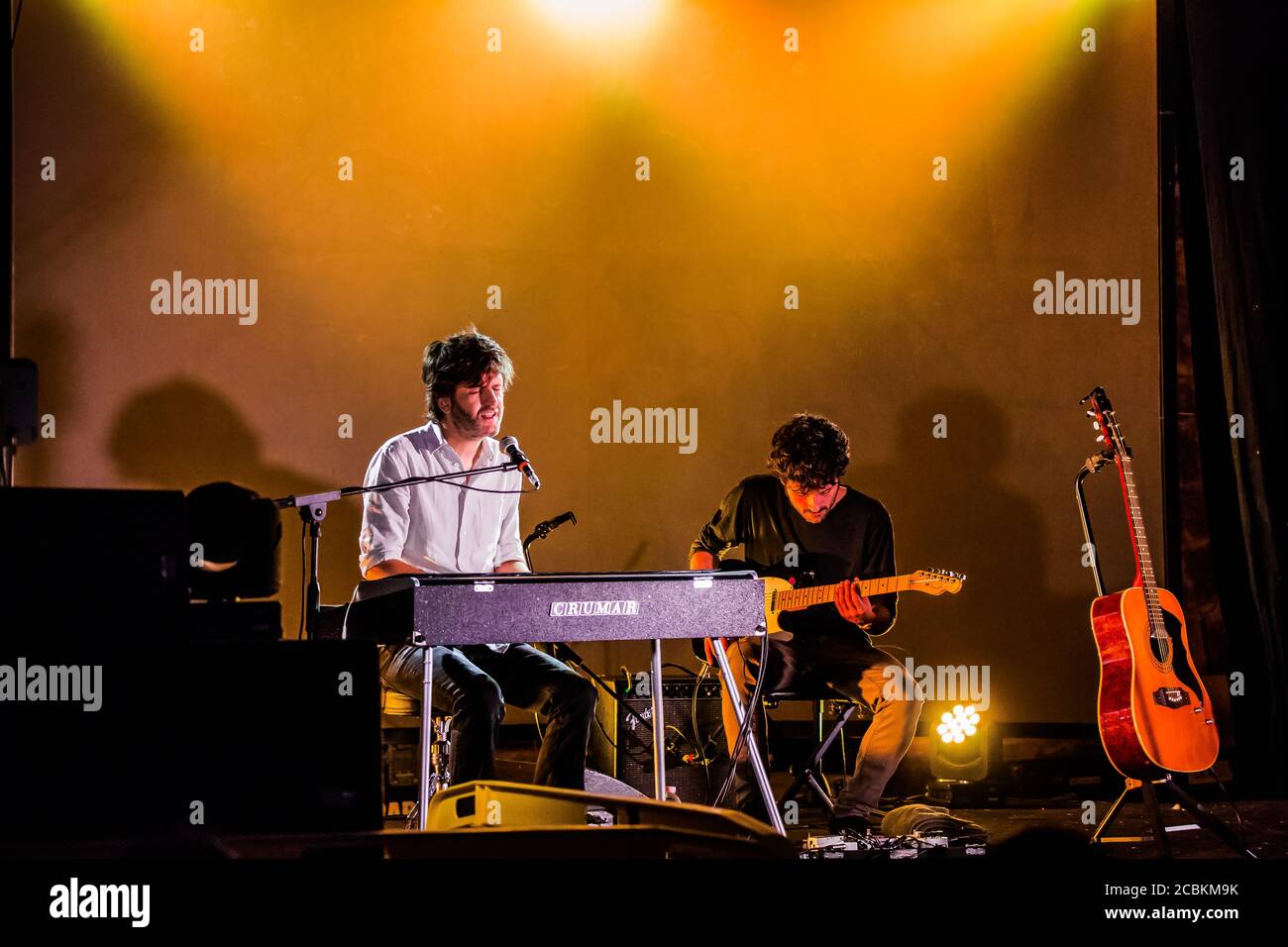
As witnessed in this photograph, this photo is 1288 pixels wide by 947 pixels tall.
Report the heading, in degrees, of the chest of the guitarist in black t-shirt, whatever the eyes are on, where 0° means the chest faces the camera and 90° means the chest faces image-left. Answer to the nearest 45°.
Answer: approximately 0°

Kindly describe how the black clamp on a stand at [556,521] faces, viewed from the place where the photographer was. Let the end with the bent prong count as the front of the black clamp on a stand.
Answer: facing to the right of the viewer

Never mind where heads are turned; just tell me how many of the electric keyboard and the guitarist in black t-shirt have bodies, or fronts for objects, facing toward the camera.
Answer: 1

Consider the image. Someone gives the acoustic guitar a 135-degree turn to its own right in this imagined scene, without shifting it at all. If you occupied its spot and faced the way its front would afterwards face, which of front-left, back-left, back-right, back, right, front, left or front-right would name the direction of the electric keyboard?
front-left

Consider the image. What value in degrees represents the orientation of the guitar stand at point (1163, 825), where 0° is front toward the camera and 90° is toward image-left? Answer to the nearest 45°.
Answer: approximately 315°

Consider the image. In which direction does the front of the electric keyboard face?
away from the camera

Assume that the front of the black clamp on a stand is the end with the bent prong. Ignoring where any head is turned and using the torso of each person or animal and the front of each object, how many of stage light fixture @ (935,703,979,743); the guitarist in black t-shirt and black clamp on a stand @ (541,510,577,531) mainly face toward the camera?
2

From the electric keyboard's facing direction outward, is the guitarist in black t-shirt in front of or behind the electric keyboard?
in front

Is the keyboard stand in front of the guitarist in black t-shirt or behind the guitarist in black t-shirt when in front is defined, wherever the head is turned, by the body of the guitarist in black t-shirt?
in front
